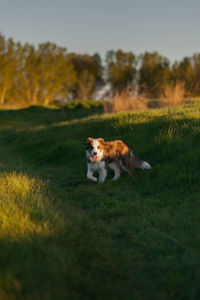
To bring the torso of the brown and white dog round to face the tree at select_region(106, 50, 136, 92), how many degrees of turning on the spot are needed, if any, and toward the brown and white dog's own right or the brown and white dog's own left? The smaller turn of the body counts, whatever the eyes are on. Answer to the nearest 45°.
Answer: approximately 135° to the brown and white dog's own right

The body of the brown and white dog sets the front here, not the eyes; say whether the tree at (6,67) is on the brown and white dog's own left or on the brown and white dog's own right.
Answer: on the brown and white dog's own right

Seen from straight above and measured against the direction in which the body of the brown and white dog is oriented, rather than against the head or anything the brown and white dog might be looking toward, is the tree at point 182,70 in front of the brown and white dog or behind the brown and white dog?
behind

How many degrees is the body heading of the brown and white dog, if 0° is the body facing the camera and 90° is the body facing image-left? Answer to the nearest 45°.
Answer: approximately 45°

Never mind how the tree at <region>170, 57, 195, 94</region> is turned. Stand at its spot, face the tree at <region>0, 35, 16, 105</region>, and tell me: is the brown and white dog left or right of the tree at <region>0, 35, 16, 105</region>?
left

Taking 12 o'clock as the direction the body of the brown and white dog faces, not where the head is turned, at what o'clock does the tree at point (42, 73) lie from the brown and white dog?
The tree is roughly at 4 o'clock from the brown and white dog.
